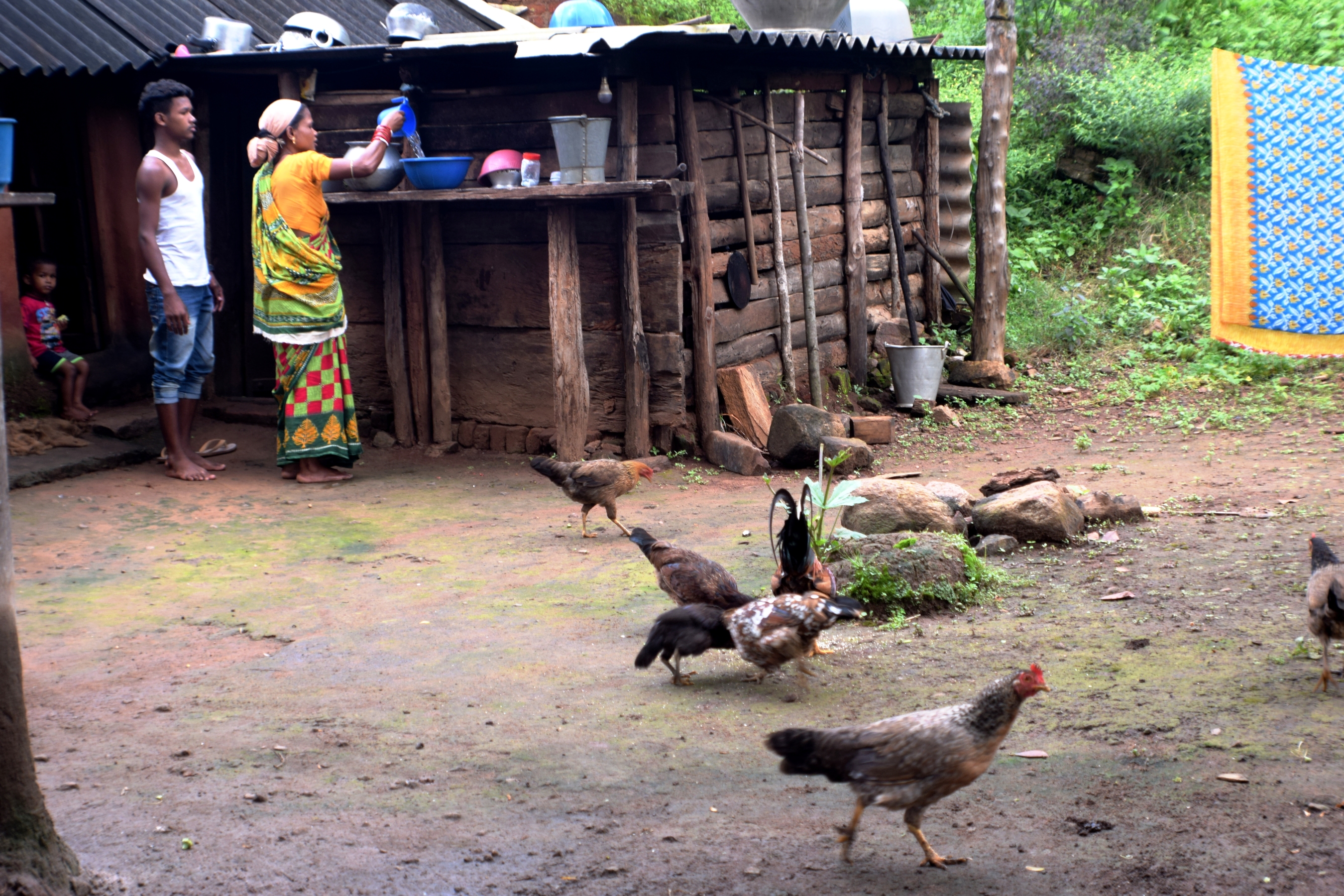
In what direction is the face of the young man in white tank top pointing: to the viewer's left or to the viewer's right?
to the viewer's right

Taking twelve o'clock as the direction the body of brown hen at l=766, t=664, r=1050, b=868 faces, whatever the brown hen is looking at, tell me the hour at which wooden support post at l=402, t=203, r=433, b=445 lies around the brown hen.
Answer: The wooden support post is roughly at 8 o'clock from the brown hen.

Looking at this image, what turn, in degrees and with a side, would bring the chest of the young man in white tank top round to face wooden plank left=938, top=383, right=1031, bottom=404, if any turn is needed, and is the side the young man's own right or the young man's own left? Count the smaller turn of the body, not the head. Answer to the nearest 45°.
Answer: approximately 45° to the young man's own left

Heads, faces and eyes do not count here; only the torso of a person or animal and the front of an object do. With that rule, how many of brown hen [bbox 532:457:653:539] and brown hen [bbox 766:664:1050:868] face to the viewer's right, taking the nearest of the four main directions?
2

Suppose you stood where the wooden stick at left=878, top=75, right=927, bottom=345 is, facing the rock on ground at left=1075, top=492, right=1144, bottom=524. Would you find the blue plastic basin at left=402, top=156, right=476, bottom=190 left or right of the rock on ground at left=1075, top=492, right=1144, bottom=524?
right

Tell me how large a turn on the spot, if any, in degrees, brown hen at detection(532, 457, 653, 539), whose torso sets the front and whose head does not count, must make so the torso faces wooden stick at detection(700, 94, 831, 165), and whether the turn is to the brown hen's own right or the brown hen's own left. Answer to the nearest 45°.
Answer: approximately 45° to the brown hen's own left

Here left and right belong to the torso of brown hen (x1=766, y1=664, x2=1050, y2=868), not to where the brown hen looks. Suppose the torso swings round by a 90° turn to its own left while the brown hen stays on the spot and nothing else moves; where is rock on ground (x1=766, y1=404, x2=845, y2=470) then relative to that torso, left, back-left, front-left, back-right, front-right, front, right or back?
front

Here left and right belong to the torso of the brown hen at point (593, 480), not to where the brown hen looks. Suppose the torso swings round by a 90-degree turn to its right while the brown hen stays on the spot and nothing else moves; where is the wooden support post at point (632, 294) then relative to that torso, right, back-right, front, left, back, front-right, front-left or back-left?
back

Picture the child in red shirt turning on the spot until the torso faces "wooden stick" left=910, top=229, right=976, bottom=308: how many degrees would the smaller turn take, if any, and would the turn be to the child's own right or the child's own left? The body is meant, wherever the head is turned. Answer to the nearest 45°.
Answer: approximately 45° to the child's own left

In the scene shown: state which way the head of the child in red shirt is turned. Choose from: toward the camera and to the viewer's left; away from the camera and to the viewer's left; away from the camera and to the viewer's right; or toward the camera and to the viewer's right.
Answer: toward the camera and to the viewer's right

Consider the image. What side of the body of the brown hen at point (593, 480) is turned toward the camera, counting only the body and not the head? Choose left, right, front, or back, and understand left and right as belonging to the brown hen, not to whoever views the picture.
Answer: right

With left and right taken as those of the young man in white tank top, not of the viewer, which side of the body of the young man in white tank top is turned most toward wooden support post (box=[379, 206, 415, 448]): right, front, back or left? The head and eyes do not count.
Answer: left

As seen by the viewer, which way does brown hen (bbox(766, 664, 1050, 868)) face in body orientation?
to the viewer's right
